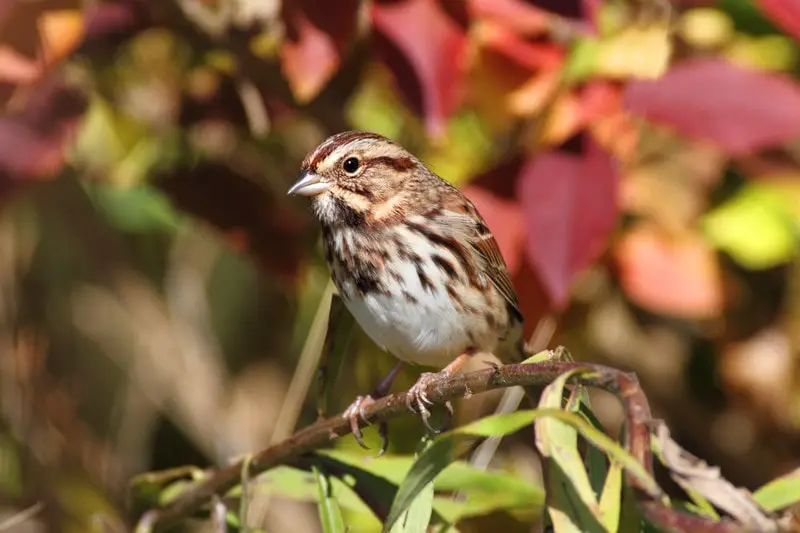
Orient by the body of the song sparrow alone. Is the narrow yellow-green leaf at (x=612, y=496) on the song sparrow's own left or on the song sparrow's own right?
on the song sparrow's own left

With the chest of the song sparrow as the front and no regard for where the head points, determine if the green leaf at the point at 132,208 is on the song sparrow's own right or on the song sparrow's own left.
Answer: on the song sparrow's own right

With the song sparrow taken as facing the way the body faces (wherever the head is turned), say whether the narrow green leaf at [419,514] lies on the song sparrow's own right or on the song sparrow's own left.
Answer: on the song sparrow's own left

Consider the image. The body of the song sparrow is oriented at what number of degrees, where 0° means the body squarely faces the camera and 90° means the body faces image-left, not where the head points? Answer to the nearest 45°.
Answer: approximately 45°

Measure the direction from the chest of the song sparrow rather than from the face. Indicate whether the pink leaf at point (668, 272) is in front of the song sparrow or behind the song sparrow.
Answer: behind

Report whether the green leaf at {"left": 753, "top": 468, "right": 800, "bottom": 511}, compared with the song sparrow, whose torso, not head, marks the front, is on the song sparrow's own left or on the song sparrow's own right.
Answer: on the song sparrow's own left
